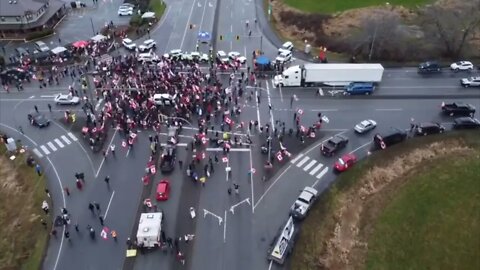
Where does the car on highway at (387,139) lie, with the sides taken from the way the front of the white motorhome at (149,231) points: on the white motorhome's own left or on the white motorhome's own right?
on the white motorhome's own right

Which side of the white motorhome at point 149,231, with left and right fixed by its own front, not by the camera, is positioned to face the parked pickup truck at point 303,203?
right

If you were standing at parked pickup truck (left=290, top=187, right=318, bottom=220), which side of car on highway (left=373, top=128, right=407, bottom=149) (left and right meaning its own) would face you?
back

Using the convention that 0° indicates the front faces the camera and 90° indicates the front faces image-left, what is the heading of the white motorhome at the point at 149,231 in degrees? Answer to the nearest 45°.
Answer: approximately 180°

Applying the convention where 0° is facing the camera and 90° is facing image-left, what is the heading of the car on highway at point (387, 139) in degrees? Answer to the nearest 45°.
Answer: approximately 225°

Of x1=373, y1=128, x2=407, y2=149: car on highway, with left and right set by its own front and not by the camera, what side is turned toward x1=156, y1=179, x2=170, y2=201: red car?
back

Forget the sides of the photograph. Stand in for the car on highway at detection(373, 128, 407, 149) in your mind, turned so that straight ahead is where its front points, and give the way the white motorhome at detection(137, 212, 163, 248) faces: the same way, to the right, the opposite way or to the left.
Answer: to the left
